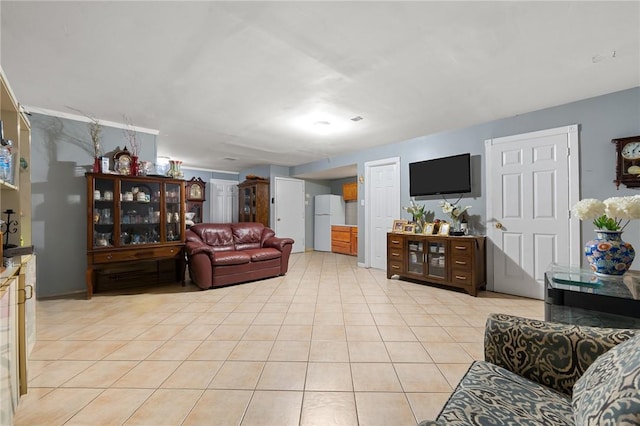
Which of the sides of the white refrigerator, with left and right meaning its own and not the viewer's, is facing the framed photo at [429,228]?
left

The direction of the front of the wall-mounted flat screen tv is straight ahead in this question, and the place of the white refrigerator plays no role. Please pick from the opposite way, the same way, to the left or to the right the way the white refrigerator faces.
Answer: the same way

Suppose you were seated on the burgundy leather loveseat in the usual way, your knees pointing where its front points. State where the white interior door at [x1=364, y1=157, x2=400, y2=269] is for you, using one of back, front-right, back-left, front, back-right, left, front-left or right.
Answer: front-left

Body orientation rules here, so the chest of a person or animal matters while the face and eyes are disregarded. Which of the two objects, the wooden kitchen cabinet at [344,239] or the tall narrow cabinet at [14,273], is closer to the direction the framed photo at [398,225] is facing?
the tall narrow cabinet

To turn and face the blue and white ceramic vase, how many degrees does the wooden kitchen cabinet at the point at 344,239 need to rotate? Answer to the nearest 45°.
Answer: approximately 45° to its left

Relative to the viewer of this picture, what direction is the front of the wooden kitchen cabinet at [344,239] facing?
facing the viewer and to the left of the viewer

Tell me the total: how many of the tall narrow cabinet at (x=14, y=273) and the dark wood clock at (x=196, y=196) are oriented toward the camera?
1

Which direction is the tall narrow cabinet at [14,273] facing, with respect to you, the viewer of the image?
facing to the right of the viewer

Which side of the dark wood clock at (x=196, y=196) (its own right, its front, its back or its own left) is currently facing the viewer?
front

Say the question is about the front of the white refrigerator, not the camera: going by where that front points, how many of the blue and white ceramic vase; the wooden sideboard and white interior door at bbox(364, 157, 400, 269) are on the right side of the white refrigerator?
0

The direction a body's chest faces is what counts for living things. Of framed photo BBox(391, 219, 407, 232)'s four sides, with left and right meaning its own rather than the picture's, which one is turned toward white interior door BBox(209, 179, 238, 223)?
right

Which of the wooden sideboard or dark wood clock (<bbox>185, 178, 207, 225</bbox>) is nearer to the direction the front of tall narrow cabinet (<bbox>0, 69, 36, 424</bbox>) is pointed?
the wooden sideboard

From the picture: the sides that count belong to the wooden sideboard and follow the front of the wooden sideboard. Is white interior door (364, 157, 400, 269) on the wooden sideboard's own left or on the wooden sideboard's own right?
on the wooden sideboard's own right

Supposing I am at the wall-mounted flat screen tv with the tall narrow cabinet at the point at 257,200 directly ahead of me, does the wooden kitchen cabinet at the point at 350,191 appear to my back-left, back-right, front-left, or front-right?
front-right

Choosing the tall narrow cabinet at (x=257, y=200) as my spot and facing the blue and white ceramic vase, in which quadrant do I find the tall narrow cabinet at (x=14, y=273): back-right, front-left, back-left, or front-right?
front-right

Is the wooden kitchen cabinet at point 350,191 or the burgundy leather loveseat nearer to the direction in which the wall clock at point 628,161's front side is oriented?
the burgundy leather loveseat

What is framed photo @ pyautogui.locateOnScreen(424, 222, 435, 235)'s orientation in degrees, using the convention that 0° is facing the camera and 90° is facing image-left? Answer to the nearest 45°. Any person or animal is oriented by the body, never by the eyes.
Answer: approximately 45°
